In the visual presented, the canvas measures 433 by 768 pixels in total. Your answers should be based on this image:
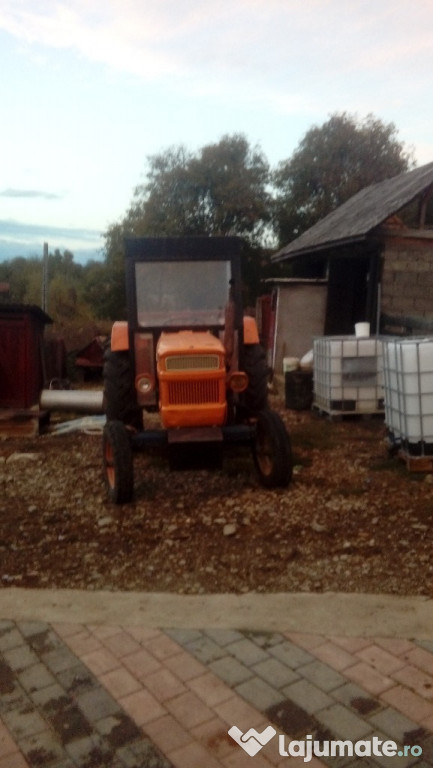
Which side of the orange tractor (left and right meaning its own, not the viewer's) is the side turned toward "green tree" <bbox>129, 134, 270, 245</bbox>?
back

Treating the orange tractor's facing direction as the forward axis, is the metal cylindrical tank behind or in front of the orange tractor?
behind

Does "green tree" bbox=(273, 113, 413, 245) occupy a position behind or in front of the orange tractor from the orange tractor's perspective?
behind

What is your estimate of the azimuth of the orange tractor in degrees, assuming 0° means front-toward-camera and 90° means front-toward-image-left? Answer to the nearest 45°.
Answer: approximately 0°

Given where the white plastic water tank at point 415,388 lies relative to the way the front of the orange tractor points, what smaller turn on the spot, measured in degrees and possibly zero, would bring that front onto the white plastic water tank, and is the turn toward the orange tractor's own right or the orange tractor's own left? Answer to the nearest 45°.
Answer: approximately 90° to the orange tractor's own left
